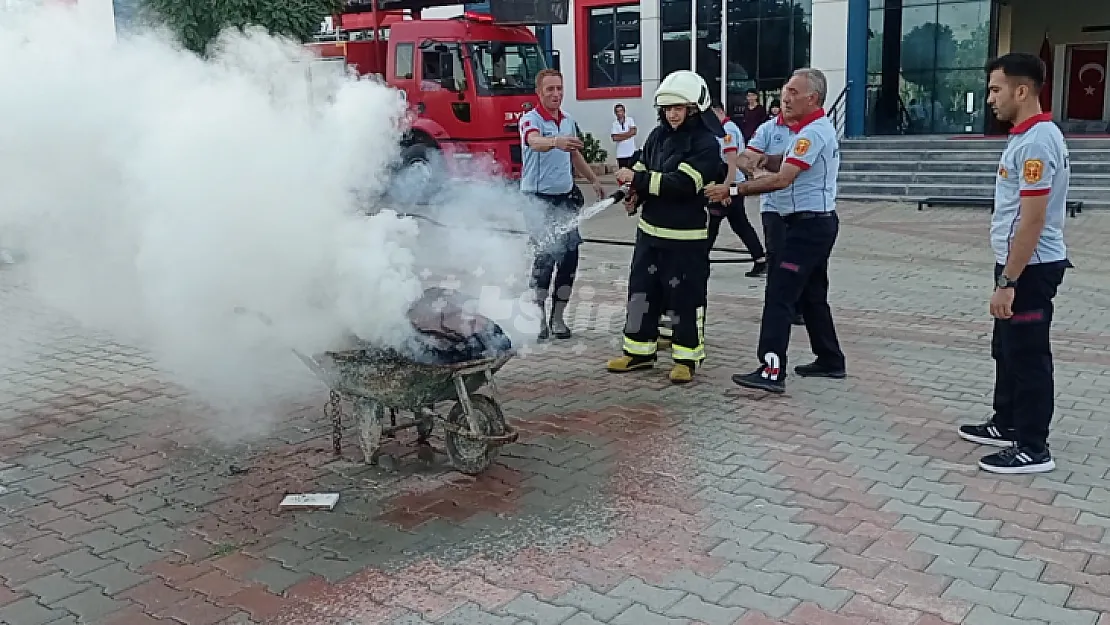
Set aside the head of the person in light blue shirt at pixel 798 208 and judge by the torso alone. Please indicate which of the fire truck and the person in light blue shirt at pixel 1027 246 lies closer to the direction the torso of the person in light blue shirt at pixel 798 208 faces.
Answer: the fire truck

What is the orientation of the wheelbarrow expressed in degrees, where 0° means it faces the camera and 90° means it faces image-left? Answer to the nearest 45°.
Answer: approximately 315°

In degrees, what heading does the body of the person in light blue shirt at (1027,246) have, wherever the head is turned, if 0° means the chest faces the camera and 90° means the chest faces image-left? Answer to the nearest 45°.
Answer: approximately 90°

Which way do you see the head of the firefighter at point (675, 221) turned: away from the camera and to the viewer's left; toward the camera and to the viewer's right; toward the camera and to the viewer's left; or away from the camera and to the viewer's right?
toward the camera and to the viewer's left

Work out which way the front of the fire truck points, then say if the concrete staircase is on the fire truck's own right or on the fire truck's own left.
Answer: on the fire truck's own left

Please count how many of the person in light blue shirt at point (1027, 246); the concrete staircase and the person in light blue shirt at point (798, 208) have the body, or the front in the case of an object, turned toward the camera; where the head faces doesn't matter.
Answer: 1

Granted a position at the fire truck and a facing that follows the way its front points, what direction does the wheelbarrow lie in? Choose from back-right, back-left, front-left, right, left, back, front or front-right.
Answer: front-right

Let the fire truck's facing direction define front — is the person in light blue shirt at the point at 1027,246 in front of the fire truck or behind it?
in front

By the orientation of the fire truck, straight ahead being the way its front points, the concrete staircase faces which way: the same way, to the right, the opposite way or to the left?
to the right

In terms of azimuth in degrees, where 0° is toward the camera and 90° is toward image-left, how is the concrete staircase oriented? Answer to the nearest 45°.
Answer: approximately 0°

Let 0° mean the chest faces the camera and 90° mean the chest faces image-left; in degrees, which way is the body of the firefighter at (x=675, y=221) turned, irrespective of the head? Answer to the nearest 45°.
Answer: approximately 45°

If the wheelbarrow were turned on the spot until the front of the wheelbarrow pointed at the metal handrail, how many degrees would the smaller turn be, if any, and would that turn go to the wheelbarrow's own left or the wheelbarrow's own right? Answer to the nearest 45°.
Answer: approximately 90° to the wheelbarrow's own left

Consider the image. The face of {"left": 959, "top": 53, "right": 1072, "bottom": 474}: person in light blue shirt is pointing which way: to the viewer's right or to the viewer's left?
to the viewer's left

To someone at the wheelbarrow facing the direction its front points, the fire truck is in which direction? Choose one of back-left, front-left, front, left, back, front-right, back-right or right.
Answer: back-left
